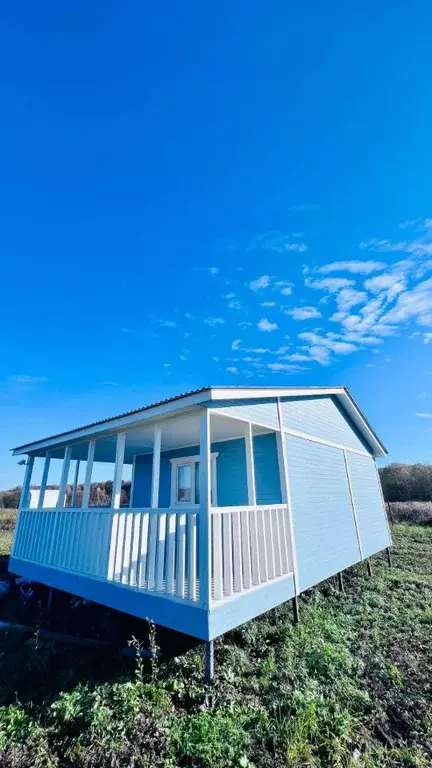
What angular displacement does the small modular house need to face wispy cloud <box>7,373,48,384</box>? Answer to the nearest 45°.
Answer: approximately 90° to its right

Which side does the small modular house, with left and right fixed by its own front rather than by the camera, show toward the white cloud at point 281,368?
back

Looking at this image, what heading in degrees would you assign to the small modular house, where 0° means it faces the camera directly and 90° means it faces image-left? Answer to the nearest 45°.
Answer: approximately 45°
